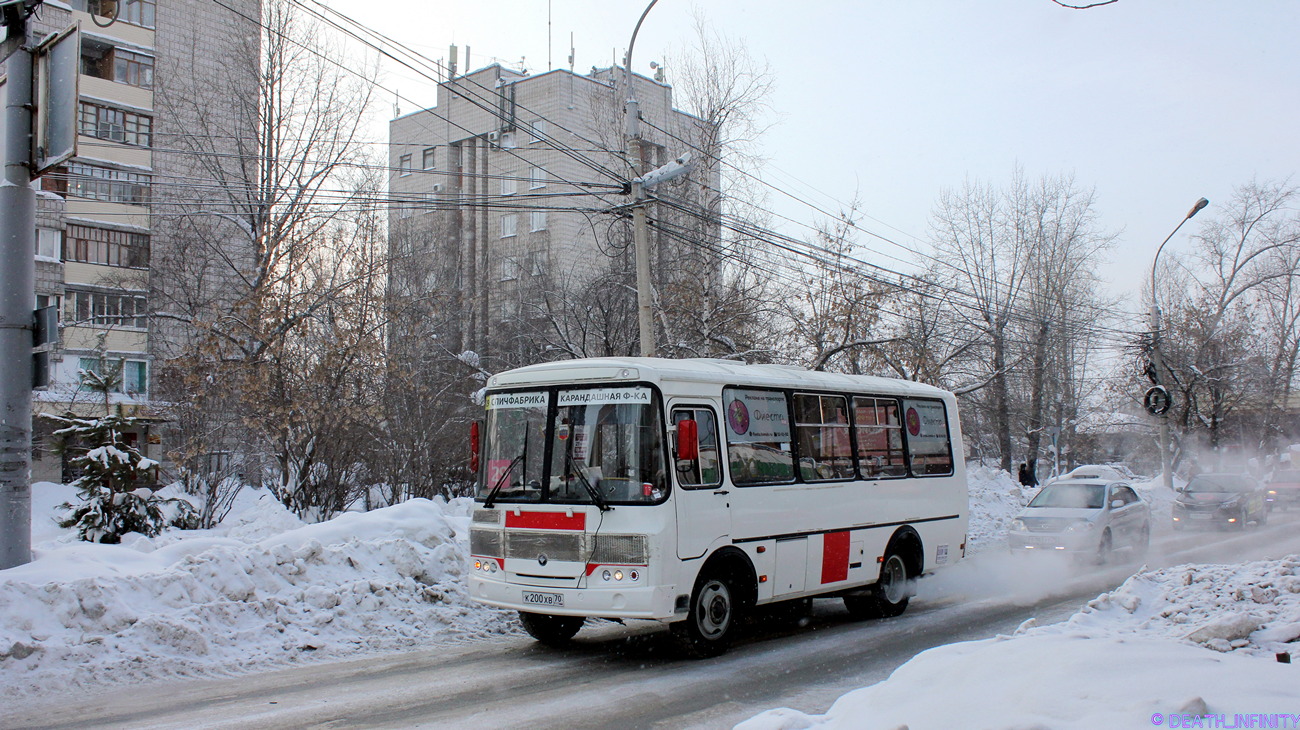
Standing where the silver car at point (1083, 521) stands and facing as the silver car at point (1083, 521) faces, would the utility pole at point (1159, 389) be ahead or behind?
behind

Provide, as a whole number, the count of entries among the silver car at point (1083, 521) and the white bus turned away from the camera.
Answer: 0

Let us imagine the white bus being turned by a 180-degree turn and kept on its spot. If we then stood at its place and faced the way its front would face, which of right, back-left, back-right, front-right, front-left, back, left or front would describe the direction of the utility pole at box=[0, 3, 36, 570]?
back-left

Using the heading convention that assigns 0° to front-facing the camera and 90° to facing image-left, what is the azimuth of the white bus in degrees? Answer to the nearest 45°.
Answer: approximately 45°

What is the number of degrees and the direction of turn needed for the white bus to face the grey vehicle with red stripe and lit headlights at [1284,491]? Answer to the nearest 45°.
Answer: approximately 180°

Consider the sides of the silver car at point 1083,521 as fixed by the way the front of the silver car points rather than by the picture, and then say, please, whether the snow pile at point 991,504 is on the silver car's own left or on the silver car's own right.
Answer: on the silver car's own right

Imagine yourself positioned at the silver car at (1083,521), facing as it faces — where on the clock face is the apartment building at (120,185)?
The apartment building is roughly at 2 o'clock from the silver car.

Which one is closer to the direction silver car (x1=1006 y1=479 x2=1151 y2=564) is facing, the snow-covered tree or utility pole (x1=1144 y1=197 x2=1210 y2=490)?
the snow-covered tree

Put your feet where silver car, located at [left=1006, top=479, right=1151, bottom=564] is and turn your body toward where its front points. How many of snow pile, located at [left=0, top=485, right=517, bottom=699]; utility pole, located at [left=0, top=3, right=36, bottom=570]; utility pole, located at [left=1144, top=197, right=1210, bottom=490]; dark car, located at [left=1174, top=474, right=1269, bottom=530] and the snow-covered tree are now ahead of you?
3

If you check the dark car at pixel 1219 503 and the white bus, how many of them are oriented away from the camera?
0
